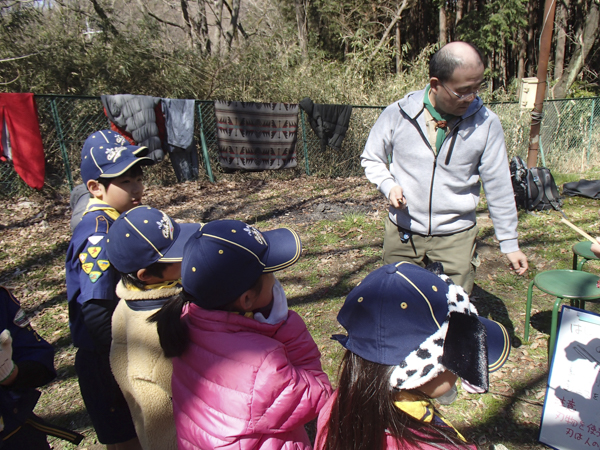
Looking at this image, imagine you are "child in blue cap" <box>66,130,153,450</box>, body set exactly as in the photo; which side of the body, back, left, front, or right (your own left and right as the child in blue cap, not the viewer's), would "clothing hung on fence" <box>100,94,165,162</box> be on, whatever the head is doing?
left

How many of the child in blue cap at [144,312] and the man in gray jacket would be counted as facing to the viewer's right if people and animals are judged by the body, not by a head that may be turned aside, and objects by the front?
1

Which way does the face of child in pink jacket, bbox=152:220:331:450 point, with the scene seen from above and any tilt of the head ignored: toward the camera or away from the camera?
away from the camera

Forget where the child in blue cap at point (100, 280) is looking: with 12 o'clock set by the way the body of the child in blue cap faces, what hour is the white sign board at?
The white sign board is roughly at 1 o'clock from the child in blue cap.

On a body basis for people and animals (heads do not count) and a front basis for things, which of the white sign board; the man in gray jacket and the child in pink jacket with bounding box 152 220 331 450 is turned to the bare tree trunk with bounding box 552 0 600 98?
the child in pink jacket

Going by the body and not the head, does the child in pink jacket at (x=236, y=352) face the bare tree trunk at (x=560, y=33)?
yes

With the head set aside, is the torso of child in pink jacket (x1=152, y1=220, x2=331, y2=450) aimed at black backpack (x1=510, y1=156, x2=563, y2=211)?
yes

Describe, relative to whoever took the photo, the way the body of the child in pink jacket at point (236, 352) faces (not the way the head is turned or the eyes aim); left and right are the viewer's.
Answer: facing away from the viewer and to the right of the viewer

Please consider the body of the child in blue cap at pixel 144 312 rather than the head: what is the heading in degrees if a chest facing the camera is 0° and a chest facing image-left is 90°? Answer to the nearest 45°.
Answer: approximately 270°

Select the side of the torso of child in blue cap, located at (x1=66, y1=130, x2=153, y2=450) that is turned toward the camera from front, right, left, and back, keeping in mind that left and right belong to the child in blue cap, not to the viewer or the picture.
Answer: right

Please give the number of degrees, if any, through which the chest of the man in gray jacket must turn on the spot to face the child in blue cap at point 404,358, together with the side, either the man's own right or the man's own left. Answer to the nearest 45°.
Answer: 0° — they already face them

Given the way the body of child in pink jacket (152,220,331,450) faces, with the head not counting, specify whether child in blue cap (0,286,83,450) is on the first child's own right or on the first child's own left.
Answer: on the first child's own left
